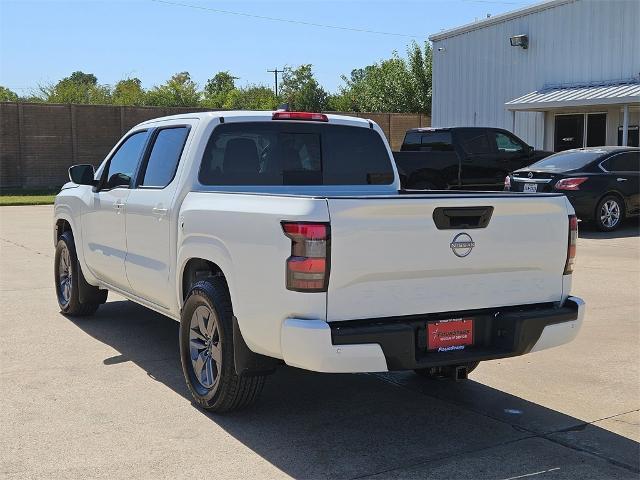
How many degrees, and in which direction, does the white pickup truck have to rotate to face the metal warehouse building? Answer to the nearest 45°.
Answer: approximately 45° to its right

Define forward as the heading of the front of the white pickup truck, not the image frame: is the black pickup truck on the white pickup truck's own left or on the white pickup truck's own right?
on the white pickup truck's own right

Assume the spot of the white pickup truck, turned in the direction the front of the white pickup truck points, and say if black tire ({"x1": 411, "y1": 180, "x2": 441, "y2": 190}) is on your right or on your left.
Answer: on your right

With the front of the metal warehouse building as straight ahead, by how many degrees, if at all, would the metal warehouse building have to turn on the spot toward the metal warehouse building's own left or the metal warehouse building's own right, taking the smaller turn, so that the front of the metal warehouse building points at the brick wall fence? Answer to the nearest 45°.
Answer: approximately 45° to the metal warehouse building's own right

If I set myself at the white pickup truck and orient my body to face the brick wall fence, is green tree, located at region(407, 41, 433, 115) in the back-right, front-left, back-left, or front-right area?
front-right

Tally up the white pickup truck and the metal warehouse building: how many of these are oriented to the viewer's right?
0

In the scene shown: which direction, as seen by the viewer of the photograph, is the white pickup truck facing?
facing away from the viewer and to the left of the viewer

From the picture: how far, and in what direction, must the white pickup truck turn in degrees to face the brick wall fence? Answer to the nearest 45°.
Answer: approximately 45° to its right

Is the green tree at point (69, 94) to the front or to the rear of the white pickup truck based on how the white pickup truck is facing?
to the front

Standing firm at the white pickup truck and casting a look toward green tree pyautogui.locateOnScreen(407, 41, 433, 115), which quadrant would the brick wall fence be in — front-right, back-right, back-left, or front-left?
front-left

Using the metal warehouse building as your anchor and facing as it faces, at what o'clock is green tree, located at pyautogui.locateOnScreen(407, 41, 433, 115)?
The green tree is roughly at 4 o'clock from the metal warehouse building.

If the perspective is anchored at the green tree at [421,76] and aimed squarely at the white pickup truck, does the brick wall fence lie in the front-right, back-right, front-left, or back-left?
front-right

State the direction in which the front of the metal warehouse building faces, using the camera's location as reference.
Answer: facing the viewer and to the left of the viewer
